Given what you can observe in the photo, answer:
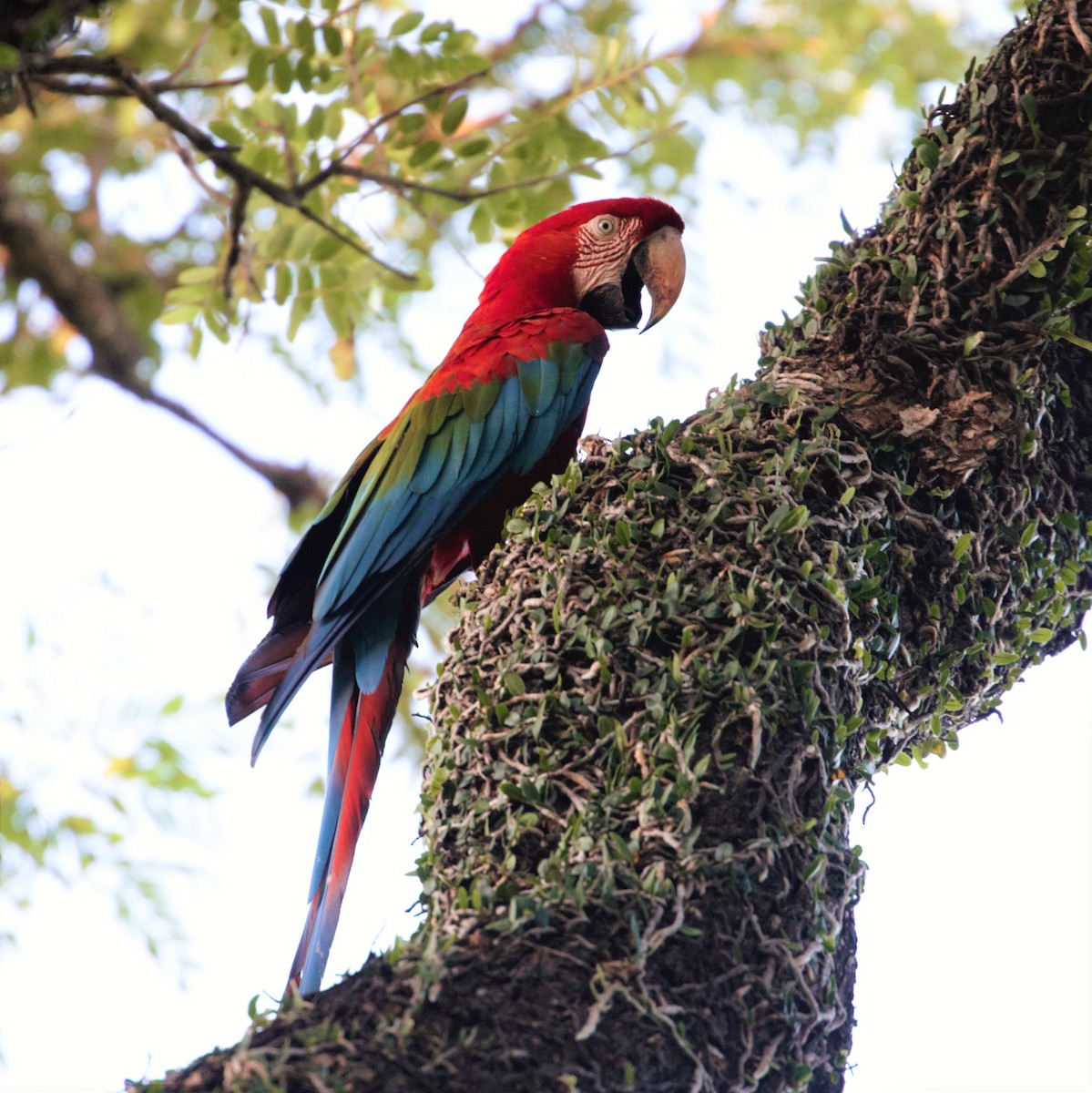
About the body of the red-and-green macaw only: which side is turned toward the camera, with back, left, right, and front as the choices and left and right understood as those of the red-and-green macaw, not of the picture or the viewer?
right
